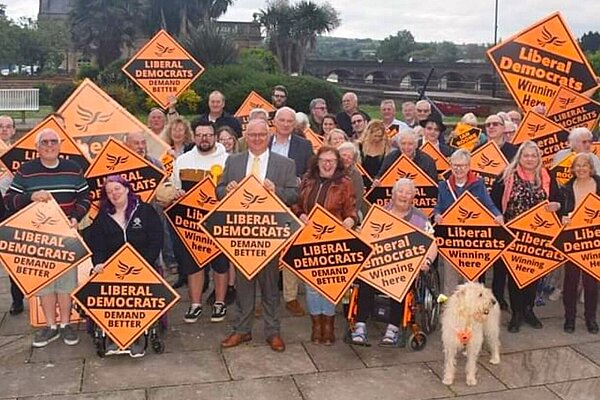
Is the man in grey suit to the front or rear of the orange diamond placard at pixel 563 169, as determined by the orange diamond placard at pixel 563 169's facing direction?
to the front

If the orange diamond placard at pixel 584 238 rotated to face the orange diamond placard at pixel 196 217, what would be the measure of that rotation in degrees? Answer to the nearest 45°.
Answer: approximately 90° to its right

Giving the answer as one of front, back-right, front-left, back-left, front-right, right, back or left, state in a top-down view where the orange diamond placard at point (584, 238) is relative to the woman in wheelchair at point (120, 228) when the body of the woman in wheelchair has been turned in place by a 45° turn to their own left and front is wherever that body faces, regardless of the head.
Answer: front-left

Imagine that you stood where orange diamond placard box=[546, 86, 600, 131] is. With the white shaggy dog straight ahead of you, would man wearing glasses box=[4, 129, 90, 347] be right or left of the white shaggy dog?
right

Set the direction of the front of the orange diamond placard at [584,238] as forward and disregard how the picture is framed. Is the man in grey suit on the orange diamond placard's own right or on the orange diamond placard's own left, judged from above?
on the orange diamond placard's own right

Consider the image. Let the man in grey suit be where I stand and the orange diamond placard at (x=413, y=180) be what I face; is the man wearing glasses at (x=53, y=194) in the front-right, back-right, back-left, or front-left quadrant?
back-left

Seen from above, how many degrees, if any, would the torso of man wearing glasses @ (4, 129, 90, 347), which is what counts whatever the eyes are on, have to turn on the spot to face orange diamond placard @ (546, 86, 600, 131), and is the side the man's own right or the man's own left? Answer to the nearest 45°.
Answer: approximately 90° to the man's own left

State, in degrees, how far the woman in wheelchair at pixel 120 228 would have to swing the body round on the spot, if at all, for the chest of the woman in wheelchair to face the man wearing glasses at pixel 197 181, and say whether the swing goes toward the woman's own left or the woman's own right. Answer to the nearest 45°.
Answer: approximately 135° to the woman's own left

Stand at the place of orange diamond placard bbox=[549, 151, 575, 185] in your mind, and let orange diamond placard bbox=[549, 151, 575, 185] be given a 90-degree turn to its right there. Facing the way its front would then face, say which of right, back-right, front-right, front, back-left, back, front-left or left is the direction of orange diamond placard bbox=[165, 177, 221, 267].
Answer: front-left

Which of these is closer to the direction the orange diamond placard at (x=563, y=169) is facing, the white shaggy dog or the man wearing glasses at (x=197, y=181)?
the white shaggy dog

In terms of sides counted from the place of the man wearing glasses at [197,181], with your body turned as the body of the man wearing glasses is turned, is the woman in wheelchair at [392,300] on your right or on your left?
on your left
